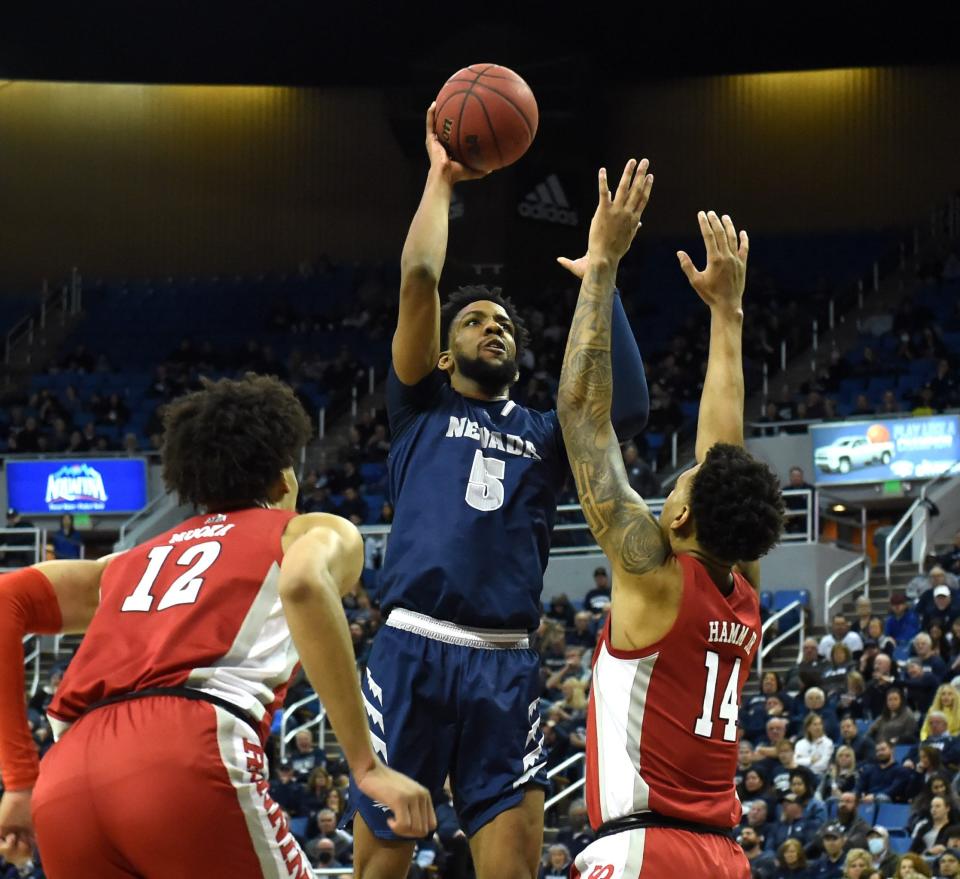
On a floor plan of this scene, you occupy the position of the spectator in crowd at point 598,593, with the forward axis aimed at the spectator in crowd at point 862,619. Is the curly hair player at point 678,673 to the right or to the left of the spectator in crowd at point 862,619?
right

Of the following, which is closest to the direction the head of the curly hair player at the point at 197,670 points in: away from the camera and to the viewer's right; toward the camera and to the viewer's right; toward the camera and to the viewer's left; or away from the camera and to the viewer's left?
away from the camera and to the viewer's right

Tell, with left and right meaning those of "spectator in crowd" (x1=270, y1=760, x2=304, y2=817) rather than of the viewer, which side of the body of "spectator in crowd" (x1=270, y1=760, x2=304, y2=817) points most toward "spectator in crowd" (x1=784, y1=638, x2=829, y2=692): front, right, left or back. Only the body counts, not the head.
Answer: left

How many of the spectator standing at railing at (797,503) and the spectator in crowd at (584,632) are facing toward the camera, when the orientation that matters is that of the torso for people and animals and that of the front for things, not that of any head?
2

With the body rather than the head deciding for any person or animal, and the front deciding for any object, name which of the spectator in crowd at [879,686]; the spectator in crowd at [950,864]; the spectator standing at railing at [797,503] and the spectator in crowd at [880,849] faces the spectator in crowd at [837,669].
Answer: the spectator standing at railing at [797,503]

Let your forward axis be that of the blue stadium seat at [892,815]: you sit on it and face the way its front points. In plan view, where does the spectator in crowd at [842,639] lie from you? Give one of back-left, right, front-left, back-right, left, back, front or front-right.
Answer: back-right

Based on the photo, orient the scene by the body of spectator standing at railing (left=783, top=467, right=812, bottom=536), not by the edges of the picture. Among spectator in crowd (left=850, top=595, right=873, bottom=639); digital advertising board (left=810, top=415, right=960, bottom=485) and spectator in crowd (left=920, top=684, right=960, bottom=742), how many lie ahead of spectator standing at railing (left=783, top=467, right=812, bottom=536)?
2
